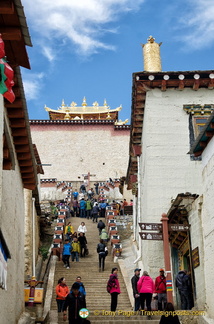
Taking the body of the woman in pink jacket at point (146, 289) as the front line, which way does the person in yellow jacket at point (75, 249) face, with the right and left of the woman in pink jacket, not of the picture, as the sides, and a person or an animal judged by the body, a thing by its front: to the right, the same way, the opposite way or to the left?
the opposite way

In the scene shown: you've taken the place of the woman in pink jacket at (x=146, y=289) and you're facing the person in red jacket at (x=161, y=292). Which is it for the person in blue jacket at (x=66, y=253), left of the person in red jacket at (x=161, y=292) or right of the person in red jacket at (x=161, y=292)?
left

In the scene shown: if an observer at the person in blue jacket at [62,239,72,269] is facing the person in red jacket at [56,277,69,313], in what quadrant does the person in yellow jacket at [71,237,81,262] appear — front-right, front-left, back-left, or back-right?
back-left

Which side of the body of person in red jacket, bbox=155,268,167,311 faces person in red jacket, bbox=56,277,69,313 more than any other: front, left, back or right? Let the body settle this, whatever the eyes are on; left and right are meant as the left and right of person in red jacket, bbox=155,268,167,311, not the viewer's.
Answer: right
